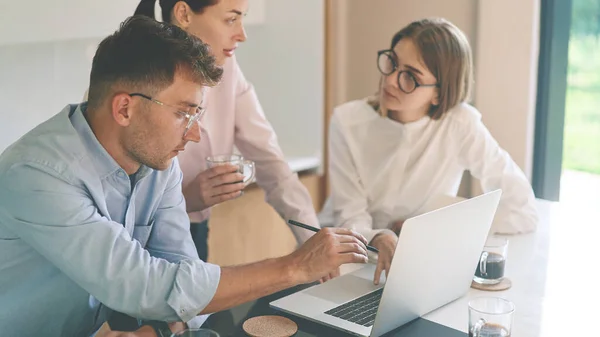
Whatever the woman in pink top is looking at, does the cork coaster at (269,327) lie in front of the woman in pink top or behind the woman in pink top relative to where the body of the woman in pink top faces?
in front

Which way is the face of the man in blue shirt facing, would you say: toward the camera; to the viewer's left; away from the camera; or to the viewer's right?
to the viewer's right

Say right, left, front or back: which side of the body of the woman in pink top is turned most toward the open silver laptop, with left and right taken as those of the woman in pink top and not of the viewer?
front

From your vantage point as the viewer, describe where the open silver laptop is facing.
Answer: facing away from the viewer and to the left of the viewer

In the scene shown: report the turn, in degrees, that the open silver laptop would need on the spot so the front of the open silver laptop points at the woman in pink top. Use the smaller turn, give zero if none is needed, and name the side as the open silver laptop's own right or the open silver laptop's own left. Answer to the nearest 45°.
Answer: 0° — it already faces them

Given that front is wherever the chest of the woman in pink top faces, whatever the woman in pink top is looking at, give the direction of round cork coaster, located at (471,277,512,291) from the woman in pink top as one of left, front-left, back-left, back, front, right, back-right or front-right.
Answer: front

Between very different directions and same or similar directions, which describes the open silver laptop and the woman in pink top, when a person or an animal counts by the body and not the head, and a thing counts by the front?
very different directions

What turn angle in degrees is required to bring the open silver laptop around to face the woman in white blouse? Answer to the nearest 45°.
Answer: approximately 45° to its right

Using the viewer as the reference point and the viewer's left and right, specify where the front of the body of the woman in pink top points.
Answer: facing the viewer and to the right of the viewer

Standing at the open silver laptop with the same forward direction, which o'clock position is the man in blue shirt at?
The man in blue shirt is roughly at 10 o'clock from the open silver laptop.
